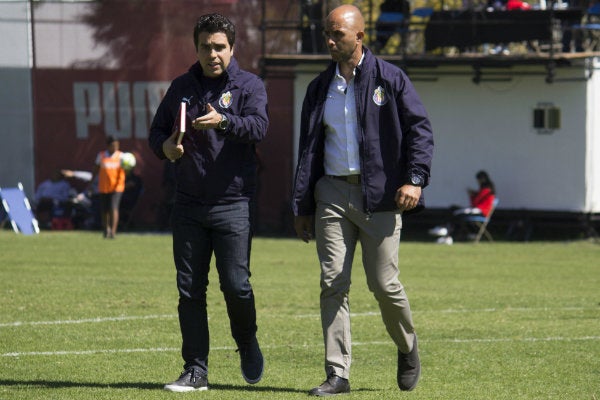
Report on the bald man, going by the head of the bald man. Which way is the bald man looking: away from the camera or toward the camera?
toward the camera

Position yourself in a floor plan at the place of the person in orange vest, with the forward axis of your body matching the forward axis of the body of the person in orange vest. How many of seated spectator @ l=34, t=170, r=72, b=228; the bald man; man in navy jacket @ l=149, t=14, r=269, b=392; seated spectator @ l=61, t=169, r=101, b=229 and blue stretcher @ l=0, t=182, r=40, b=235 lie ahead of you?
2

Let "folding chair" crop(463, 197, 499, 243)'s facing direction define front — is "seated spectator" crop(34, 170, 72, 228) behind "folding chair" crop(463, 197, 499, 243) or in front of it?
in front

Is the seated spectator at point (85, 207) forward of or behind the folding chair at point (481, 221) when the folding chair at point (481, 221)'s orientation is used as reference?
forward

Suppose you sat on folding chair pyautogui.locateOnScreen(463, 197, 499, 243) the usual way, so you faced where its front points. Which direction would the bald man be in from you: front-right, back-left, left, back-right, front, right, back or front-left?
left

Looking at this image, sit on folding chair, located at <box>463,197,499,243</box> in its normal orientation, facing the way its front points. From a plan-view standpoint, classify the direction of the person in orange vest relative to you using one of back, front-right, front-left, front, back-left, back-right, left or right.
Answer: front

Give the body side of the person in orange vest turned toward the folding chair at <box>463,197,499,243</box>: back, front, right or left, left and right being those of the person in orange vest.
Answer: left

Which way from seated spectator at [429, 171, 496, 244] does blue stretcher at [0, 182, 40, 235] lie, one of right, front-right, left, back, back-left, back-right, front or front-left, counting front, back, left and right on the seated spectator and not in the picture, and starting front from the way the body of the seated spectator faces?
front

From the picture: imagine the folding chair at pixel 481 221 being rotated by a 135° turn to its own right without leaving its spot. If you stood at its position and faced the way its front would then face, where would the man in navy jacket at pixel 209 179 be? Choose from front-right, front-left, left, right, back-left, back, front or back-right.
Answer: back-right

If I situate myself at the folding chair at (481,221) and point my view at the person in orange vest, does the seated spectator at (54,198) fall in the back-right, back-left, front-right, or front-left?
front-right

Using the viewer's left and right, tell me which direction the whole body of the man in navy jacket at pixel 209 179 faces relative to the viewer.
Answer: facing the viewer

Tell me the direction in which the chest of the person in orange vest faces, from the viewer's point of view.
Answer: toward the camera

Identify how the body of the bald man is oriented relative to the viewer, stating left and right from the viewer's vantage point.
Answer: facing the viewer and to the left of the viewer

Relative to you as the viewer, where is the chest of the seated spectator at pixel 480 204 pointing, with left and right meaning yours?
facing to the left of the viewer

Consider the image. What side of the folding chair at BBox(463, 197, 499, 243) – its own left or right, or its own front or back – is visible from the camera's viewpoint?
left

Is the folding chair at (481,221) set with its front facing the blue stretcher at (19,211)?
yes

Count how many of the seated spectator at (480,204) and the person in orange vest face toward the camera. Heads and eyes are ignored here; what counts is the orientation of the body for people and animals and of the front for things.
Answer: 1
